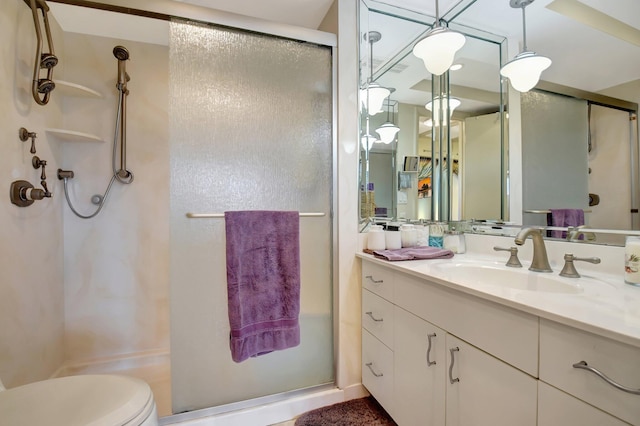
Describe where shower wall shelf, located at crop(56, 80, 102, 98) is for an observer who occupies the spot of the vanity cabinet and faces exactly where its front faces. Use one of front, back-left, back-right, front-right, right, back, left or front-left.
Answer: front-right

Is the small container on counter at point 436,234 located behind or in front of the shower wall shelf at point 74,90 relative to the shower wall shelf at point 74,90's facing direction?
in front

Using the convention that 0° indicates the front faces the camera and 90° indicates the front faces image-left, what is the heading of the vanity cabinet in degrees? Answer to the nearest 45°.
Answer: approximately 45°

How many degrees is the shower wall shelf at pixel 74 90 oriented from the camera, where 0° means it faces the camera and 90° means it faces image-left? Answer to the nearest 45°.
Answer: approximately 315°

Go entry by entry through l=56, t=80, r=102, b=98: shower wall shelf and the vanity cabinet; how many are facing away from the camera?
0

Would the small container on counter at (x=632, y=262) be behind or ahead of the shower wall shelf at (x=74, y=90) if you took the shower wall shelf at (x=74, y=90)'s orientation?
ahead
